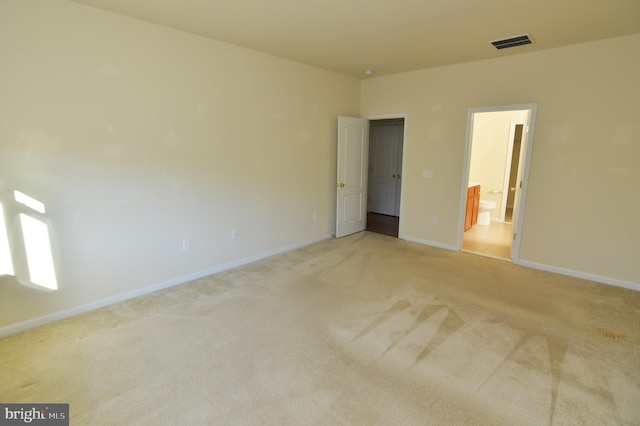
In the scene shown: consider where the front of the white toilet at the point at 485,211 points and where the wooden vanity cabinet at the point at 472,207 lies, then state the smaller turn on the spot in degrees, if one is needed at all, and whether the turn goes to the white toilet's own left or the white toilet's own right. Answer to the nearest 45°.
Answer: approximately 90° to the white toilet's own right

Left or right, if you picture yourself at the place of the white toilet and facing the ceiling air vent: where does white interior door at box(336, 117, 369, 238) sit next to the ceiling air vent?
right
